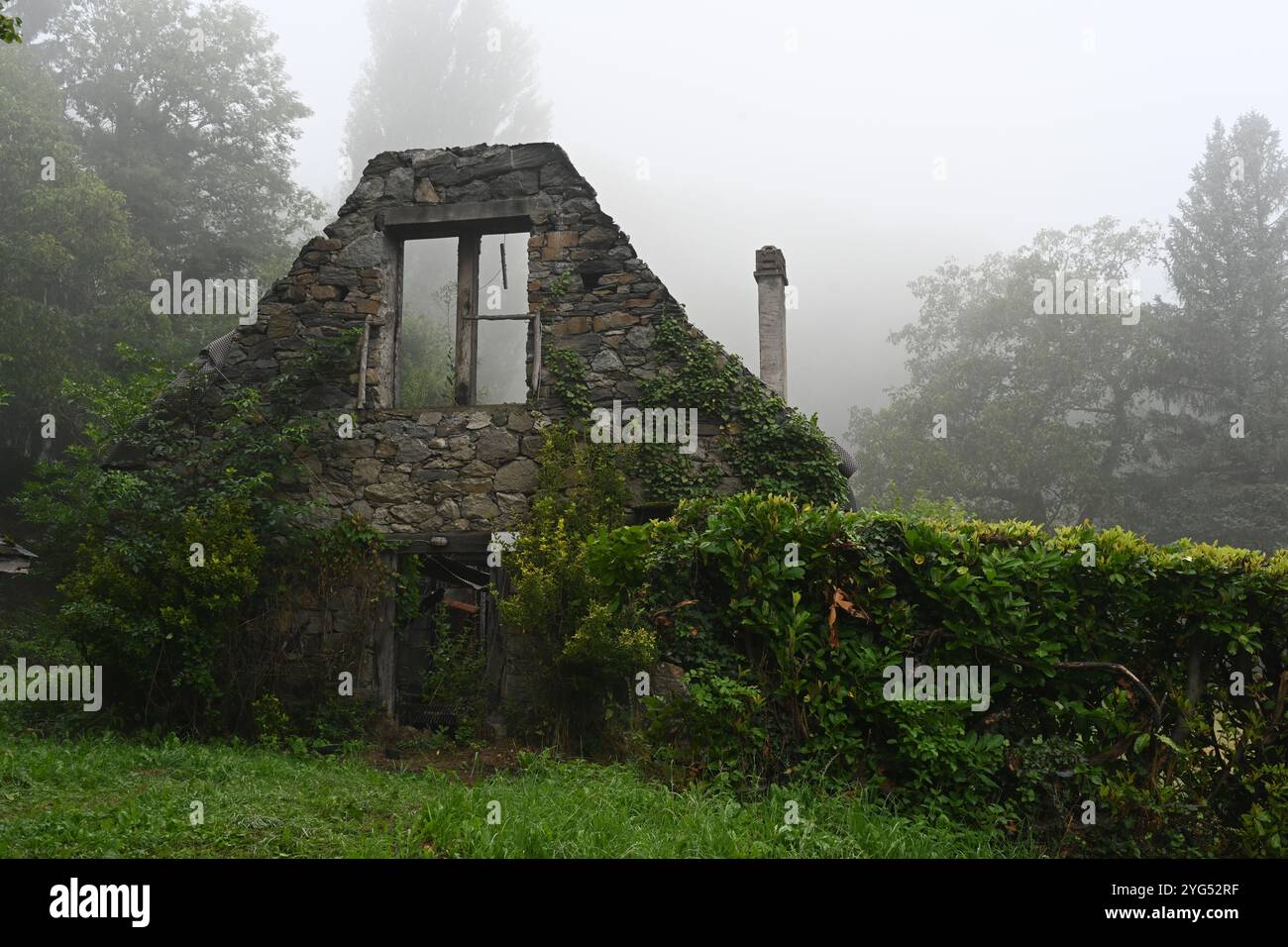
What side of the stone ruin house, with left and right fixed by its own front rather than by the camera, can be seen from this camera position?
front

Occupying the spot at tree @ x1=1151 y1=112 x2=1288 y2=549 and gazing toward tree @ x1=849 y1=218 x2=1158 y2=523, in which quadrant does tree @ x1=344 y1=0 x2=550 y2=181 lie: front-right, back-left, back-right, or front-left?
front-right

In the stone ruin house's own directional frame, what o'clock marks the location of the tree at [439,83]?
The tree is roughly at 6 o'clock from the stone ruin house.

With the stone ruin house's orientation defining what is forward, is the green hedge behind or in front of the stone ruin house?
in front

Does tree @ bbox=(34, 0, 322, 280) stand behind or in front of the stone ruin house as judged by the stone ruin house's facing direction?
behind

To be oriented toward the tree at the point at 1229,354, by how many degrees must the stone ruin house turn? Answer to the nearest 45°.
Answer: approximately 135° to its left

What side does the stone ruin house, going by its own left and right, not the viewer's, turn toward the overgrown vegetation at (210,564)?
right
